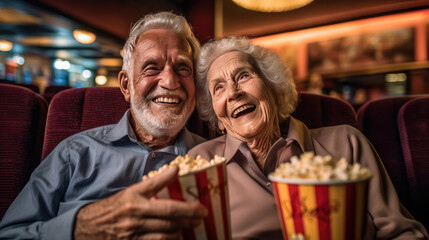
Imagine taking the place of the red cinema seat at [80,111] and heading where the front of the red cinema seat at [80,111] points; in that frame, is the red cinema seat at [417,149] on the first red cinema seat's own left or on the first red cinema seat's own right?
on the first red cinema seat's own left

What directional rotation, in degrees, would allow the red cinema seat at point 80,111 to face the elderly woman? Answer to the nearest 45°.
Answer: approximately 45° to its left

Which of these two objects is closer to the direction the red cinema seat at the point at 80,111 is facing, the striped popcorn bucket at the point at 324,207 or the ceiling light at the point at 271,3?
the striped popcorn bucket

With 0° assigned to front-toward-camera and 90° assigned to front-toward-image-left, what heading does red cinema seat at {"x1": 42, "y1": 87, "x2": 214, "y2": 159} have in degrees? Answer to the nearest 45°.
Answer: approximately 0°

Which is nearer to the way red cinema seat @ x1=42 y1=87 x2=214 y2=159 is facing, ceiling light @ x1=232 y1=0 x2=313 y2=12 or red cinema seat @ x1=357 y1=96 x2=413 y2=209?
the red cinema seat

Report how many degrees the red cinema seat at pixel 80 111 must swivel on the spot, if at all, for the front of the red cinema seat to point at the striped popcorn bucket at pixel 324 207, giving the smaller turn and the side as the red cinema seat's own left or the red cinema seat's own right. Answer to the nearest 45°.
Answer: approximately 45° to the red cinema seat's own left

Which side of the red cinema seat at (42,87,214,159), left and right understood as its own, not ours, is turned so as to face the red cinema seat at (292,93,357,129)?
left

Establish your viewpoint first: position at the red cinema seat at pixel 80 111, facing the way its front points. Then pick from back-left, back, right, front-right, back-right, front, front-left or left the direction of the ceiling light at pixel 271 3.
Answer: back-left
